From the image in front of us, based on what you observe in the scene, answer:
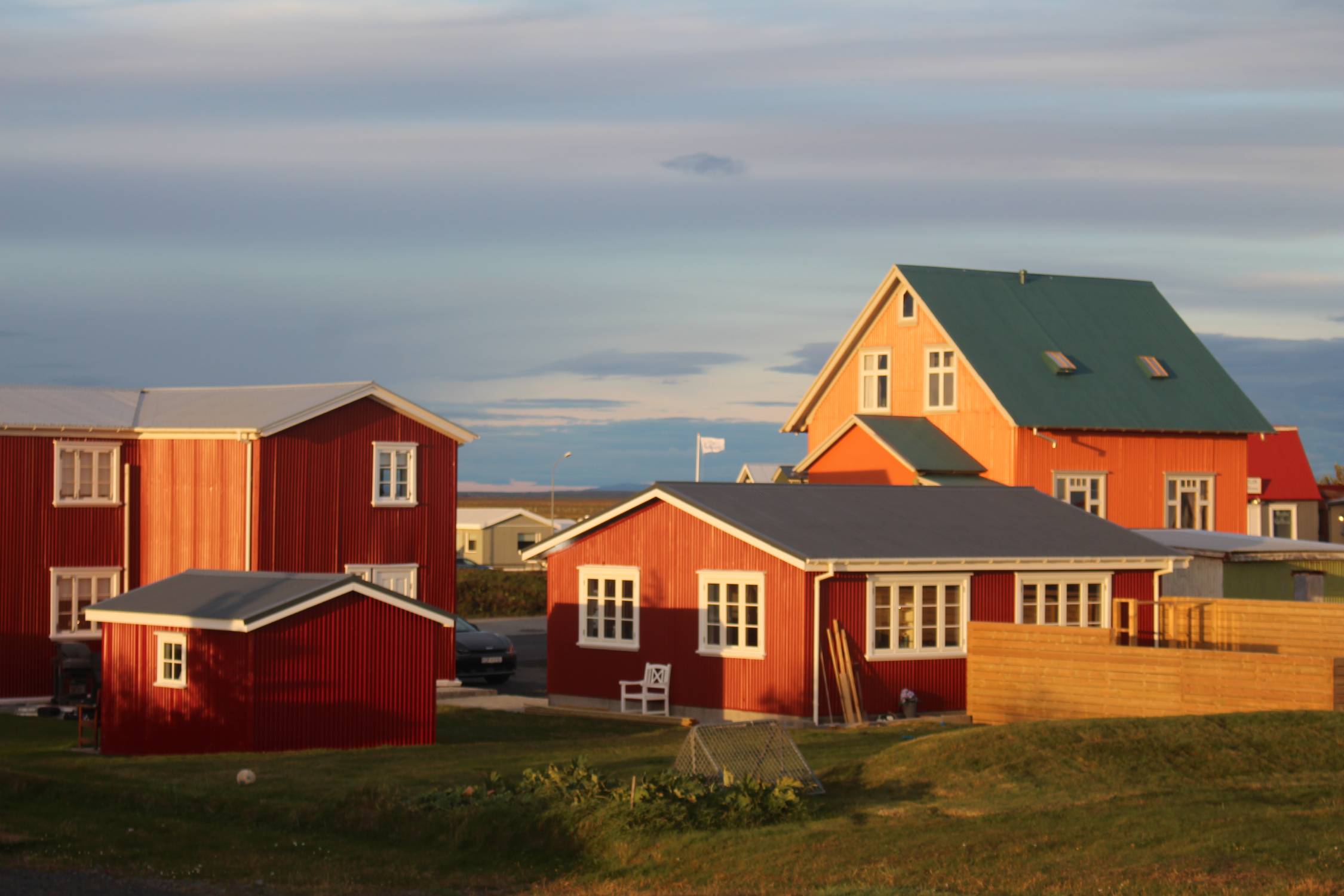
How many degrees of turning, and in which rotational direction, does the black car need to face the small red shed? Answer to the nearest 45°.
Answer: approximately 45° to its right

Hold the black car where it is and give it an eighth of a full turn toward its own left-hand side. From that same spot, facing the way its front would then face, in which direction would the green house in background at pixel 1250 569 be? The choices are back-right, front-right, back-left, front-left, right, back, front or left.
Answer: front

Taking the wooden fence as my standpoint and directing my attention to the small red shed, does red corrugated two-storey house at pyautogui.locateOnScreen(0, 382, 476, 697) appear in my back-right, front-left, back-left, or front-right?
front-right

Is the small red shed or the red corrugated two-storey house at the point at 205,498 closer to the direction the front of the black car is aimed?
the small red shed

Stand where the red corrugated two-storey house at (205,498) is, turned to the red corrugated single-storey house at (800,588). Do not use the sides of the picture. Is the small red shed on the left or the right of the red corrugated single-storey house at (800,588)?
right

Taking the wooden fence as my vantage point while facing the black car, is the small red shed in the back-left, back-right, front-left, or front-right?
front-left

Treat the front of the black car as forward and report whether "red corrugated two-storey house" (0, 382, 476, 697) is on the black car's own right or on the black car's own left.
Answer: on the black car's own right

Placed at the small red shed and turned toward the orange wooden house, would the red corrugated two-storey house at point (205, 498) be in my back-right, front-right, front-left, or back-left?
front-left

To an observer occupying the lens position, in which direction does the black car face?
facing the viewer and to the right of the viewer
